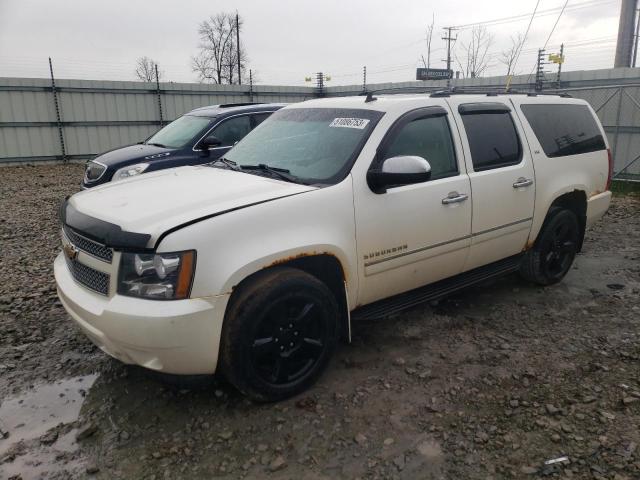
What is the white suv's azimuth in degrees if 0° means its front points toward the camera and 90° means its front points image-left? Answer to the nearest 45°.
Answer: approximately 45°

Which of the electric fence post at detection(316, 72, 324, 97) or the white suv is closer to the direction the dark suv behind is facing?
the white suv

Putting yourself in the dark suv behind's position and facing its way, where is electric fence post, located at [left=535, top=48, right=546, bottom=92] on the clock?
The electric fence post is roughly at 7 o'clock from the dark suv behind.

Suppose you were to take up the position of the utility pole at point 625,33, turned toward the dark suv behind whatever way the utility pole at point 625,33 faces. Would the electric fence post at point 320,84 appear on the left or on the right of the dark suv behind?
right

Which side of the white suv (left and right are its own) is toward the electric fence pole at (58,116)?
right

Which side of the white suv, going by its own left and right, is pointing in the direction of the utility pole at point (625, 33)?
back

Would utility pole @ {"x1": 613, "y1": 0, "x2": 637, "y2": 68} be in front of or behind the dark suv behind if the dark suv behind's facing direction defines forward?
behind
